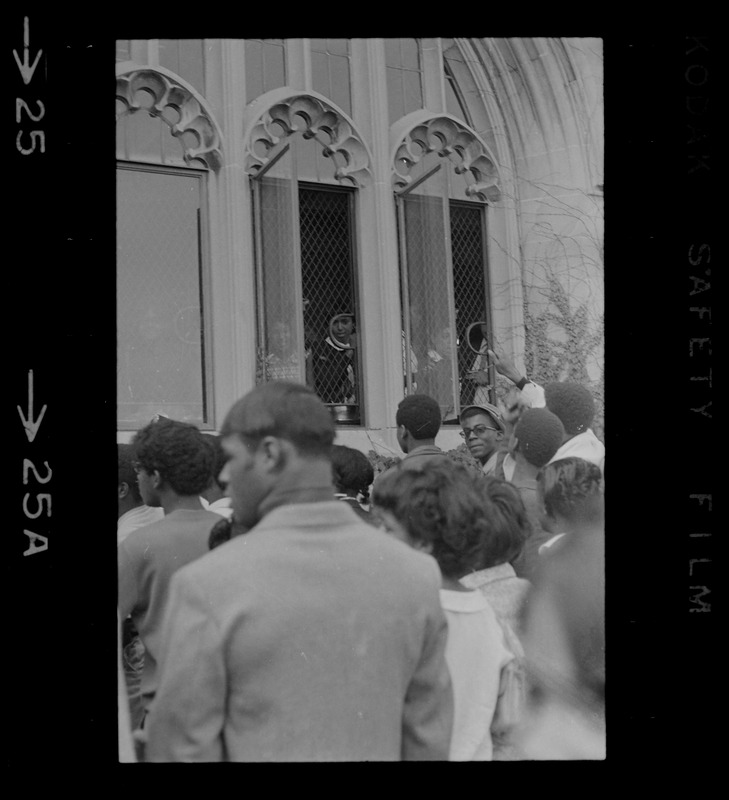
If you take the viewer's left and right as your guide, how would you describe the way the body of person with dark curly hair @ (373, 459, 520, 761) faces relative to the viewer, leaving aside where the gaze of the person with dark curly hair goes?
facing away from the viewer and to the left of the viewer

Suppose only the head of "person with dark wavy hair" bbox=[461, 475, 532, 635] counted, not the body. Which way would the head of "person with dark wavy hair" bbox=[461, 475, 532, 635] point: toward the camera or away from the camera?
away from the camera

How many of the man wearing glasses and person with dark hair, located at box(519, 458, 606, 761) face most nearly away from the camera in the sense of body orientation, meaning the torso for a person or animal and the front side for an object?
1

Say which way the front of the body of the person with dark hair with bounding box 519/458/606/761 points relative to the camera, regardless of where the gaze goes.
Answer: away from the camera

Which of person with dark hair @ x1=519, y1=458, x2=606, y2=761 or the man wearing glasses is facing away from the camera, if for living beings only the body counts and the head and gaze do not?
the person with dark hair

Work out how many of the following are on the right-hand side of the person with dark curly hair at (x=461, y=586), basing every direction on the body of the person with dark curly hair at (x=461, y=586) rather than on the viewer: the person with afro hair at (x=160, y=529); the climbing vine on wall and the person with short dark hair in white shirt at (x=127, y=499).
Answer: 1
